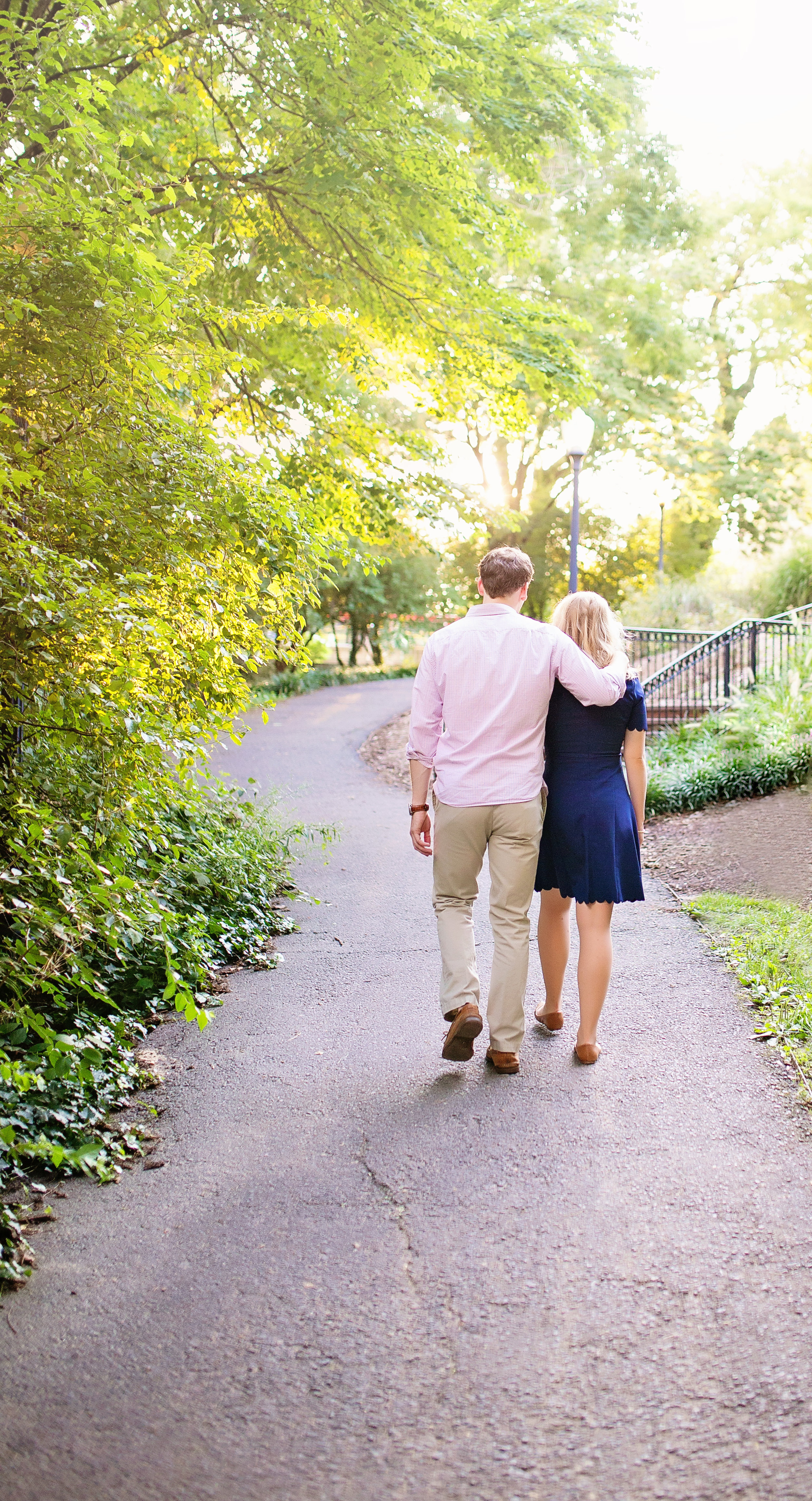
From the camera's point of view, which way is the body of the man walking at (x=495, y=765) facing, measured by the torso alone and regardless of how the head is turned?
away from the camera

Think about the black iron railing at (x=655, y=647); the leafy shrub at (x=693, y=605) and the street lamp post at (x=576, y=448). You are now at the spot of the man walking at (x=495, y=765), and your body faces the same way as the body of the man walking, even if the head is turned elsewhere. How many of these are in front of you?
3

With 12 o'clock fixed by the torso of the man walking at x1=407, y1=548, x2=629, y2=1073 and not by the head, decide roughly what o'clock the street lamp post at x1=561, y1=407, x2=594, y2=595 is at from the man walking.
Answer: The street lamp post is roughly at 12 o'clock from the man walking.

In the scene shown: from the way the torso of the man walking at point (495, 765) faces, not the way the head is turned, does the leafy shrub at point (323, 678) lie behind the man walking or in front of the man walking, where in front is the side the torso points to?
in front

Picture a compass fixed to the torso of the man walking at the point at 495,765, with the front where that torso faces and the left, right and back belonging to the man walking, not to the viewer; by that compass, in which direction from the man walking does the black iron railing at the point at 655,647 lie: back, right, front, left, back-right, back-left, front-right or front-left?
front

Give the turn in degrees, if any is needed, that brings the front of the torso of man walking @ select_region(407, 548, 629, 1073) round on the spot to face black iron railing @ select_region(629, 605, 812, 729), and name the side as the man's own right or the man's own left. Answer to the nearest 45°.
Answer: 0° — they already face it

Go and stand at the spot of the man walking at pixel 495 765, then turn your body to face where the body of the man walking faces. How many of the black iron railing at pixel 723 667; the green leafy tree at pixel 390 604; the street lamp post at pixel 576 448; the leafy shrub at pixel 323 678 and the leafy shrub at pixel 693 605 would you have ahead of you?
5

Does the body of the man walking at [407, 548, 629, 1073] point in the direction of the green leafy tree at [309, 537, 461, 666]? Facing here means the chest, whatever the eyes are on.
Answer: yes
